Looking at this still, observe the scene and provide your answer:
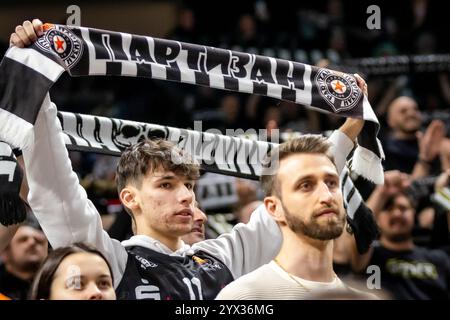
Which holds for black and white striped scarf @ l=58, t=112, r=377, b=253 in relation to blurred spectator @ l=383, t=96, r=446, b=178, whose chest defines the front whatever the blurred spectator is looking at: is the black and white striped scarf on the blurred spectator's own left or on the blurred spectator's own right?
on the blurred spectator's own right

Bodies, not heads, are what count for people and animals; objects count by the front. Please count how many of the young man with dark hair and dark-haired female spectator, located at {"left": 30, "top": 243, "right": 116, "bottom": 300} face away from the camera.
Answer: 0

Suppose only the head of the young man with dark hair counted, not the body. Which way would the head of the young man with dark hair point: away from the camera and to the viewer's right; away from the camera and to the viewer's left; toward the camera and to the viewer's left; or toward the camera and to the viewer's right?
toward the camera and to the viewer's right

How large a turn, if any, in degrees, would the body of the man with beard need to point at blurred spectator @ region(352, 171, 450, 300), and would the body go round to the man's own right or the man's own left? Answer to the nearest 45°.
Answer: approximately 135° to the man's own left

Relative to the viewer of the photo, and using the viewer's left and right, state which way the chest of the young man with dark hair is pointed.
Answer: facing the viewer and to the right of the viewer

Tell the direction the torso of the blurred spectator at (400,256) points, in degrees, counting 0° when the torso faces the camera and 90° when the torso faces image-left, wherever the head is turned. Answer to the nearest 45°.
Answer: approximately 0°

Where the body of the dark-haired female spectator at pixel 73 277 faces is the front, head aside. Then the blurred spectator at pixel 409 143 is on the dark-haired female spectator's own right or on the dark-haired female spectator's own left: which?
on the dark-haired female spectator's own left

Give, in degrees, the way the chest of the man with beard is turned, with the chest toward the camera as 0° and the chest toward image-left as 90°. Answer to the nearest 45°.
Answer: approximately 315°
